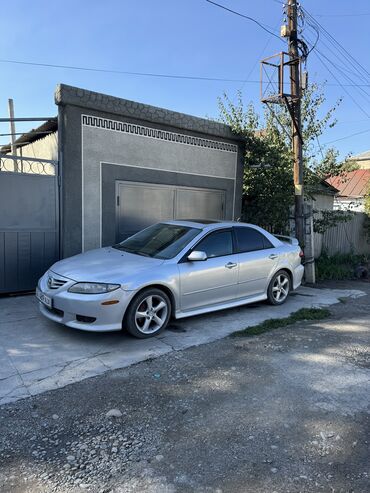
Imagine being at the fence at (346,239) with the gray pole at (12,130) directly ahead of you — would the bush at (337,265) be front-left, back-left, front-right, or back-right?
front-left

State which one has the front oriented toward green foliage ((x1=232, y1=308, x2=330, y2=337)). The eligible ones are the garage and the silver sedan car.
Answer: the garage

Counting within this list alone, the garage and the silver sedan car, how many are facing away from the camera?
0

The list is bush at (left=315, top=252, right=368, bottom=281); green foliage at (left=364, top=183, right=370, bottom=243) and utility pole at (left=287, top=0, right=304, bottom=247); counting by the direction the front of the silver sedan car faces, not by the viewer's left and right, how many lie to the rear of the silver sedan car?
3

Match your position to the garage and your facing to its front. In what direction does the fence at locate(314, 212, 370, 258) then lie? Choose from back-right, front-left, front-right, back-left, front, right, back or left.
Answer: left

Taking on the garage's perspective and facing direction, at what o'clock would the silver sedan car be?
The silver sedan car is roughly at 1 o'clock from the garage.

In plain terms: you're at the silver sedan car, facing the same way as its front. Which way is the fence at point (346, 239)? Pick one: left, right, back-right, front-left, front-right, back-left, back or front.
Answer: back

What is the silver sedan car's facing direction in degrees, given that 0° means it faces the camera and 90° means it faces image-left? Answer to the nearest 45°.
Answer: approximately 45°

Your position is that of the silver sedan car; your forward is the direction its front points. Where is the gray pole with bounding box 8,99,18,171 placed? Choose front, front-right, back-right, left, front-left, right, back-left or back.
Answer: right

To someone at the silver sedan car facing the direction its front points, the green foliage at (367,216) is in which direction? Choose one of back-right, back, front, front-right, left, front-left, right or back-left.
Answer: back

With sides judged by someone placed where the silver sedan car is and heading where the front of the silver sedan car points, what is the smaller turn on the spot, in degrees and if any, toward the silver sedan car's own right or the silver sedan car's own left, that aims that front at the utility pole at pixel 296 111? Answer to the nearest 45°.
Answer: approximately 180°

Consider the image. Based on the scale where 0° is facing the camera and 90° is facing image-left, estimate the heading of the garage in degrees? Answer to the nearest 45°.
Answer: approximately 315°
